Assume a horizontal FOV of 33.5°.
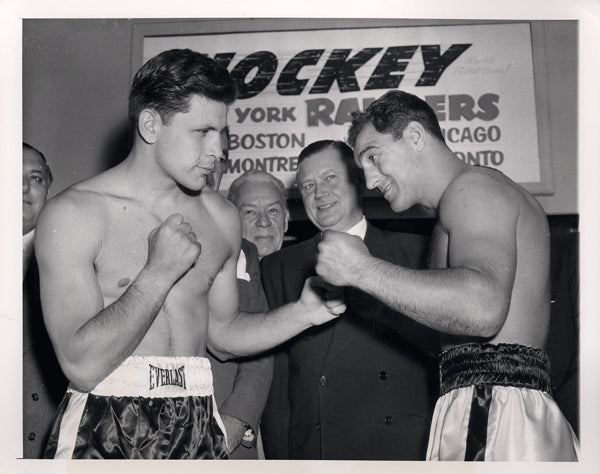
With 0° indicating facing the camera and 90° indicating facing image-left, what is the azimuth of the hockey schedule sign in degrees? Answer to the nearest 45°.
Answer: approximately 0°

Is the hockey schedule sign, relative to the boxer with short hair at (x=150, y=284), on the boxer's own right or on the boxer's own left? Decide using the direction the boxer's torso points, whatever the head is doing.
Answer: on the boxer's own left

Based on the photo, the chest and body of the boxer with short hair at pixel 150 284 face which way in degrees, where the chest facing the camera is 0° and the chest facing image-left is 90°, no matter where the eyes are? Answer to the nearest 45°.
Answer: approximately 315°

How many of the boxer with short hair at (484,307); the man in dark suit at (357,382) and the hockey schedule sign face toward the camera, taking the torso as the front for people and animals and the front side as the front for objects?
2

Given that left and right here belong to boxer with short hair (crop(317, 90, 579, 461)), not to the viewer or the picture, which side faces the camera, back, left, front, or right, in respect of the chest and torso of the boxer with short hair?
left

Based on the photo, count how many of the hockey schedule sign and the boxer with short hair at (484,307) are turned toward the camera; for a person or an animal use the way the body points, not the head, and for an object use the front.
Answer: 1

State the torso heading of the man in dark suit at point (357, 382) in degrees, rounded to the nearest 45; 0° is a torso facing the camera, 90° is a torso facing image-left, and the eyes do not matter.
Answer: approximately 0°

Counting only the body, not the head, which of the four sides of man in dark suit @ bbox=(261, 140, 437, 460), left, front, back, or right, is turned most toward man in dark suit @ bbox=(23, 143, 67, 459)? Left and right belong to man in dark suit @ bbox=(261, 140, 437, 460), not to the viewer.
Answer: right
